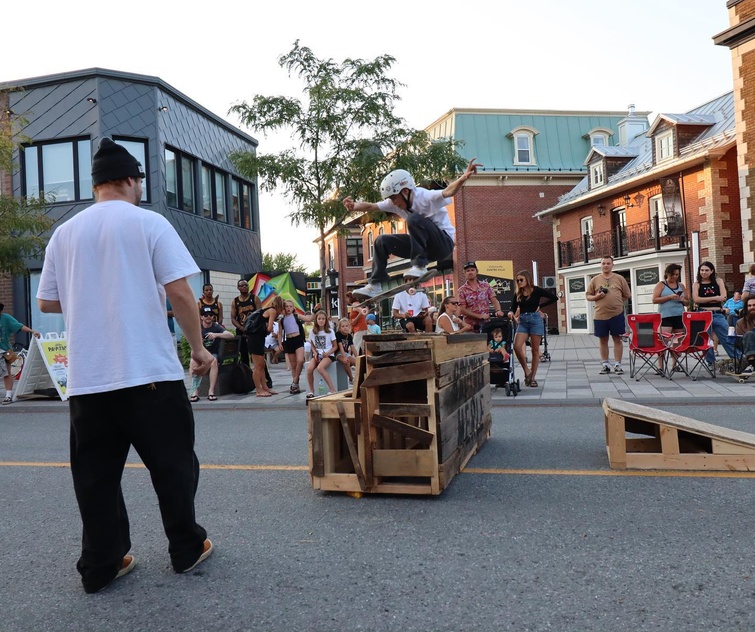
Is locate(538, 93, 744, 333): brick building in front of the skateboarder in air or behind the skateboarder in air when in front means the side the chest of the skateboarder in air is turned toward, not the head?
behind

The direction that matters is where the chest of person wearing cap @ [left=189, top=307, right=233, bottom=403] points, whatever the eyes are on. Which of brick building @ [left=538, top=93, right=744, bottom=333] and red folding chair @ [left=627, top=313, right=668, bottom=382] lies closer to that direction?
the red folding chair

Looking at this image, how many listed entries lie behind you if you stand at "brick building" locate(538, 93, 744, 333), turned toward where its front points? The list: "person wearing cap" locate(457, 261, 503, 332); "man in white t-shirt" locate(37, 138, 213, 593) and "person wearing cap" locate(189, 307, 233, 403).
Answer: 0

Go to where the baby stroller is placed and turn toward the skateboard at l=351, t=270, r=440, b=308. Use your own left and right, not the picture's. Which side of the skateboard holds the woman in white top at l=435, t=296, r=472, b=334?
right

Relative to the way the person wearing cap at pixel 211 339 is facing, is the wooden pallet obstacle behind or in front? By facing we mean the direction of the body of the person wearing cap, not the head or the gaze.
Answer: in front

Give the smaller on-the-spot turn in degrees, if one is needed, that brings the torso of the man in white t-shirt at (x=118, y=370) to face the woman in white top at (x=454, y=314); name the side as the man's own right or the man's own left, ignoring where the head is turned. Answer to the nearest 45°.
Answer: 0° — they already face them

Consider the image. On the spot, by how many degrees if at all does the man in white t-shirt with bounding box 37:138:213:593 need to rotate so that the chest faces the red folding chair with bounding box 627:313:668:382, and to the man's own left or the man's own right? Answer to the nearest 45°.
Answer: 0° — they already face it

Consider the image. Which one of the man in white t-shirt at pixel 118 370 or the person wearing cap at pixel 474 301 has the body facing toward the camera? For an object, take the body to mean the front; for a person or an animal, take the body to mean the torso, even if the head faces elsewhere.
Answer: the person wearing cap

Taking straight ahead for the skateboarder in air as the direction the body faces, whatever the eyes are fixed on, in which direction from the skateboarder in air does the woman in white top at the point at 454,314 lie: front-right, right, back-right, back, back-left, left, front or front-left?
back-right

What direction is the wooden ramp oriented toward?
to the viewer's right

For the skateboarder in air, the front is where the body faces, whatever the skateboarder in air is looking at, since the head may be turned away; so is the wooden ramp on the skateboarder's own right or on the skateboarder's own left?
on the skateboarder's own left

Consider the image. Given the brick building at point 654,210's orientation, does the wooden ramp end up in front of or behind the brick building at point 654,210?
in front
